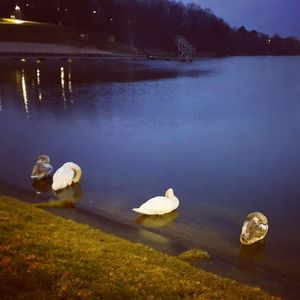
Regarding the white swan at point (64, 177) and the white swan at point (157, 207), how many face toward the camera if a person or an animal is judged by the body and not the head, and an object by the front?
0

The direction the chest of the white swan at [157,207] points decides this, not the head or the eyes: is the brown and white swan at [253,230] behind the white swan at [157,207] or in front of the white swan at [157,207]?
in front

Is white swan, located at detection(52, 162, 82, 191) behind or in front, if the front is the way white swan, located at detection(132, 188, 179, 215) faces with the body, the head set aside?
behind

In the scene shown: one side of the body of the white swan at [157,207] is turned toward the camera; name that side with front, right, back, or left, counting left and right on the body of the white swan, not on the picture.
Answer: right

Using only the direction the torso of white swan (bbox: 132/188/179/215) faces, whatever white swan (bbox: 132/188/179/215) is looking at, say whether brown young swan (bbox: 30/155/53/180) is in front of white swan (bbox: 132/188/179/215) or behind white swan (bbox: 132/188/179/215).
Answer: behind
